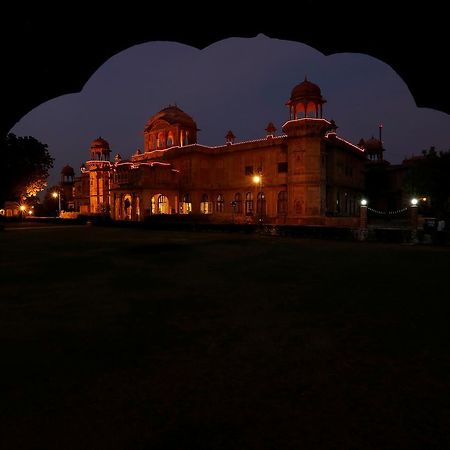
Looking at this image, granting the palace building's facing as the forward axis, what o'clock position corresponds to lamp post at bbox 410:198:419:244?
The lamp post is roughly at 10 o'clock from the palace building.

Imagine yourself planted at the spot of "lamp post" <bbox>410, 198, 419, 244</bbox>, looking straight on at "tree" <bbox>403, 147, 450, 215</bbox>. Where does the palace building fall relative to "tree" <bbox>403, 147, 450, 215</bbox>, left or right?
left

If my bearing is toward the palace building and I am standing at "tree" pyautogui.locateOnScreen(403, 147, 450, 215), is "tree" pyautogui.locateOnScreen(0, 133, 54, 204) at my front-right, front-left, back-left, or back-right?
front-left

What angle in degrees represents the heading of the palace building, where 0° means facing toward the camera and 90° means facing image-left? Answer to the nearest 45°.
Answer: approximately 45°

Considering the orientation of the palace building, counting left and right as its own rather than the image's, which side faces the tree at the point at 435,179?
left

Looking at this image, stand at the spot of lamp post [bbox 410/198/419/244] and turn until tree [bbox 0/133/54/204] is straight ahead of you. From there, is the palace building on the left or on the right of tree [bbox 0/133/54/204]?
right

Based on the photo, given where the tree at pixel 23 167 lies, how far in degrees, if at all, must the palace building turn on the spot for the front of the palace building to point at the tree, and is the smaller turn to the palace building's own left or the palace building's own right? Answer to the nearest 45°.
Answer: approximately 45° to the palace building's own right
